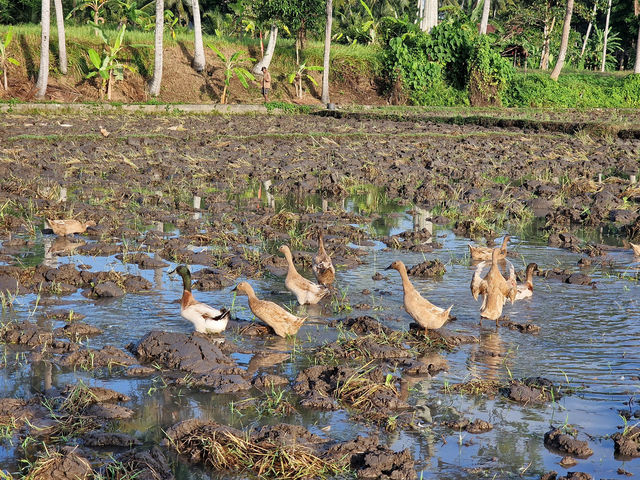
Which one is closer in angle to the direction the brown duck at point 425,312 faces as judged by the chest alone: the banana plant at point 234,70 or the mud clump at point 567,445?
the banana plant

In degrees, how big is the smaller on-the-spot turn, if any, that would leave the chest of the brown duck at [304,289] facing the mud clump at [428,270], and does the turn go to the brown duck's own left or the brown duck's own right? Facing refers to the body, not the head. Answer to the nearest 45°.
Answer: approximately 135° to the brown duck's own right

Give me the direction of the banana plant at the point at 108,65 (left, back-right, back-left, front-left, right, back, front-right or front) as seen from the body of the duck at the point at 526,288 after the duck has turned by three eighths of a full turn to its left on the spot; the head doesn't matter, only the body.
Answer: front

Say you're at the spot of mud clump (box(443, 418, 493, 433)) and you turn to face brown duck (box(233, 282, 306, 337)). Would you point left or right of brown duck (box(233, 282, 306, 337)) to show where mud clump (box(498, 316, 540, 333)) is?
right

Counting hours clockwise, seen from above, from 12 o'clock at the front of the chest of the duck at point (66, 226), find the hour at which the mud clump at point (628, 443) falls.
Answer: The mud clump is roughly at 2 o'clock from the duck.

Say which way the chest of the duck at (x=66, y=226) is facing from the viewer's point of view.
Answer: to the viewer's right

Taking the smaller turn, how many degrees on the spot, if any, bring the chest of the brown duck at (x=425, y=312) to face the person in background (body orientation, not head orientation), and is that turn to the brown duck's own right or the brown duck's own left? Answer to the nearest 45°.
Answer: approximately 90° to the brown duck's own right

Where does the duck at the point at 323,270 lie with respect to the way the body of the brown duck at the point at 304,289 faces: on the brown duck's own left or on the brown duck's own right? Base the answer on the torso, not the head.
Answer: on the brown duck's own right

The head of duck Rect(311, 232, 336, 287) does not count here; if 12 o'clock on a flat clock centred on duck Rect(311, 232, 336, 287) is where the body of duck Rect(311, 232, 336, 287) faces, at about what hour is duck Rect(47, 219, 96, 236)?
duck Rect(47, 219, 96, 236) is roughly at 10 o'clock from duck Rect(311, 232, 336, 287).

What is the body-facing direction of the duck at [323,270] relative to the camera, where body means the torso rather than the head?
away from the camera

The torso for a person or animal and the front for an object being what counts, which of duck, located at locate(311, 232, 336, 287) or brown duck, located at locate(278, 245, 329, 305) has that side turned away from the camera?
the duck
